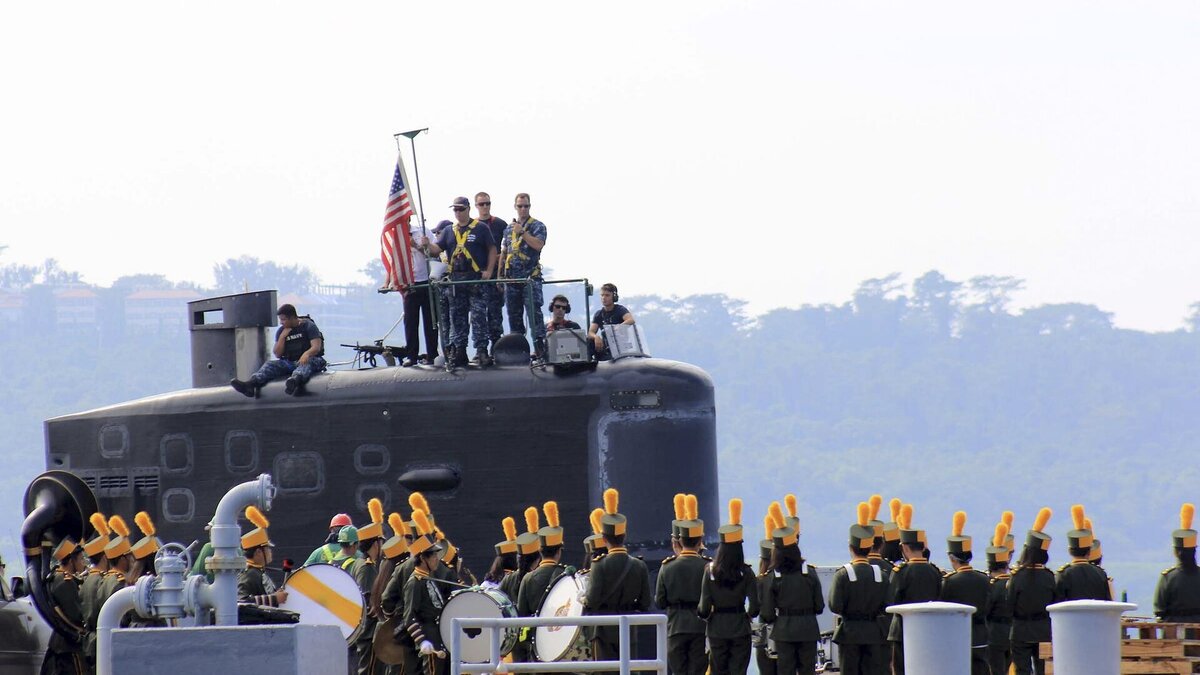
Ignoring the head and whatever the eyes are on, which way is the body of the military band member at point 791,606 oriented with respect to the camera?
away from the camera

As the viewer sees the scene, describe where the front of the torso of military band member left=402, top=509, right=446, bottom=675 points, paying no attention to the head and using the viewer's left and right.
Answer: facing to the right of the viewer

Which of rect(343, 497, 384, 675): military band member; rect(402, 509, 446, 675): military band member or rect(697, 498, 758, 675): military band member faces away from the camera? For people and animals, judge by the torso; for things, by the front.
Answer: rect(697, 498, 758, 675): military band member

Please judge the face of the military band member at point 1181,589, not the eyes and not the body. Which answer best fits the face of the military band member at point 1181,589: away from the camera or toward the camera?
away from the camera

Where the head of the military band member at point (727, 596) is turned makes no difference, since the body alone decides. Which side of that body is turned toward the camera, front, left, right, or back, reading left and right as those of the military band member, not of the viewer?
back

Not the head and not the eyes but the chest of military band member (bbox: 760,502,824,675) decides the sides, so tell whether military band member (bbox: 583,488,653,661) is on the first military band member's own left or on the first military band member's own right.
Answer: on the first military band member's own left

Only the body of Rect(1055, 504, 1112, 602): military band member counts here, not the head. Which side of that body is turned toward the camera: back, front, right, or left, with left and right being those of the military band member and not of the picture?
back

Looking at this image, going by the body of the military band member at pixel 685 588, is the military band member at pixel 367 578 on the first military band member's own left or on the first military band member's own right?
on the first military band member's own left

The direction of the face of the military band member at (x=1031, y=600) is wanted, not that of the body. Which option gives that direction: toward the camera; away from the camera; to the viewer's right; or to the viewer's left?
away from the camera

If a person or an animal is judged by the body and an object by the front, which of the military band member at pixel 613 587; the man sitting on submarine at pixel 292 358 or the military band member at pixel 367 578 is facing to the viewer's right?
the military band member at pixel 367 578
